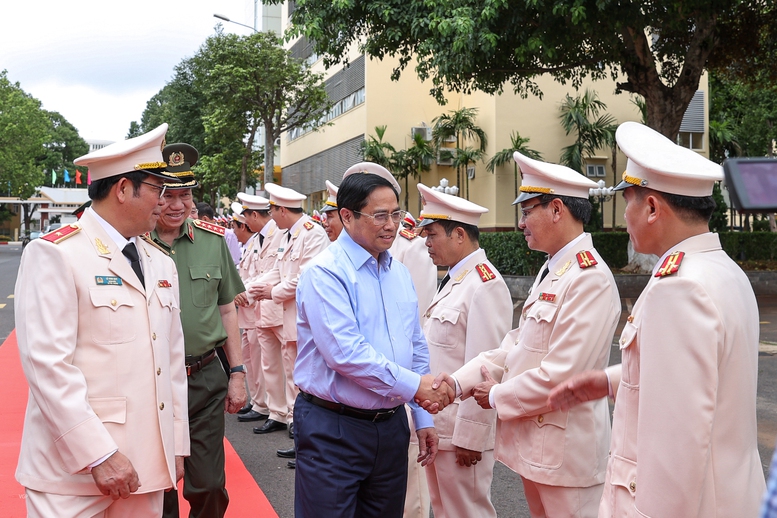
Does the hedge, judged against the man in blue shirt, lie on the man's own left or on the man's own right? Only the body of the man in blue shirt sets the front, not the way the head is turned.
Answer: on the man's own left

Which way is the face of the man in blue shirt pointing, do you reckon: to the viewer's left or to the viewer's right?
to the viewer's right

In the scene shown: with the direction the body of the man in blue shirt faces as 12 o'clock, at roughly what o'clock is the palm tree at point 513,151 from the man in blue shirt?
The palm tree is roughly at 8 o'clock from the man in blue shirt.

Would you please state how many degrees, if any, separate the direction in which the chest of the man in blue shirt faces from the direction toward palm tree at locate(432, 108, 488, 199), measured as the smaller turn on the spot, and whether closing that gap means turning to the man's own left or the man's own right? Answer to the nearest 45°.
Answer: approximately 135° to the man's own left

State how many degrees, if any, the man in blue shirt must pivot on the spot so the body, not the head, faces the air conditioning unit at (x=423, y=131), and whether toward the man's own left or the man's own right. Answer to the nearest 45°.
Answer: approximately 135° to the man's own left

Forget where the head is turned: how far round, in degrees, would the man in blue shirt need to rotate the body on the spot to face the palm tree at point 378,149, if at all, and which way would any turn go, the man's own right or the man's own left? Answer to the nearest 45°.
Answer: approximately 135° to the man's own left

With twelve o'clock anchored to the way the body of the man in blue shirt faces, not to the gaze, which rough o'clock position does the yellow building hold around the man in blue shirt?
The yellow building is roughly at 8 o'clock from the man in blue shirt.

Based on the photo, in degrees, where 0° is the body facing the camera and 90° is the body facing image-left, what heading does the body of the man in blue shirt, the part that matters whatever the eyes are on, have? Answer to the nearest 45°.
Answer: approximately 315°
